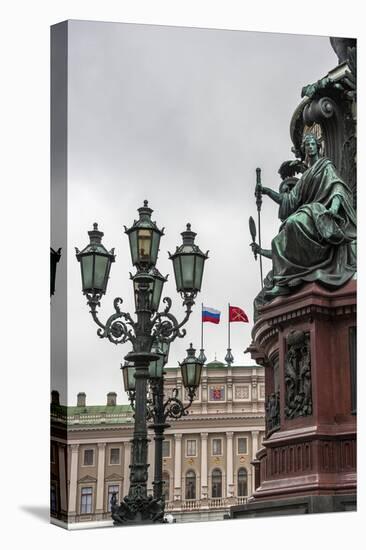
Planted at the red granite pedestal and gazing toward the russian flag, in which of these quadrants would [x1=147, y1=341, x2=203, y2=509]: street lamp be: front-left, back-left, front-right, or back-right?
front-left

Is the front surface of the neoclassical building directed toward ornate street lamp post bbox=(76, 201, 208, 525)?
yes

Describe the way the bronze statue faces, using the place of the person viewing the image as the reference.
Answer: facing the viewer and to the left of the viewer

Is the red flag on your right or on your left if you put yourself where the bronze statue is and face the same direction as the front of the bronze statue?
on your right

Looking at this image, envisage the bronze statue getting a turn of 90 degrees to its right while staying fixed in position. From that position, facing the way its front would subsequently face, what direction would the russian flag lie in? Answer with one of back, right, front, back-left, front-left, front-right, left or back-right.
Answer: front

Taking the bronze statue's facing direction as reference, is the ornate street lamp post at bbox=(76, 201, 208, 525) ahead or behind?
ahead

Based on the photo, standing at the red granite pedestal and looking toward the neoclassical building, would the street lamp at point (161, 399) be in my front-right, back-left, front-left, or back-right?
front-left

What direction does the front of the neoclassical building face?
toward the camera

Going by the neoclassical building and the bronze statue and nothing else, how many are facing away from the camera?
0
